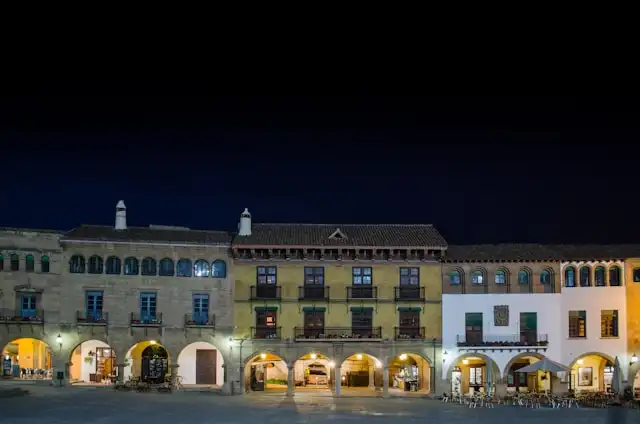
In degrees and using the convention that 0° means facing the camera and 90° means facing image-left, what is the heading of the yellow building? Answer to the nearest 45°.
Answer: approximately 0°
